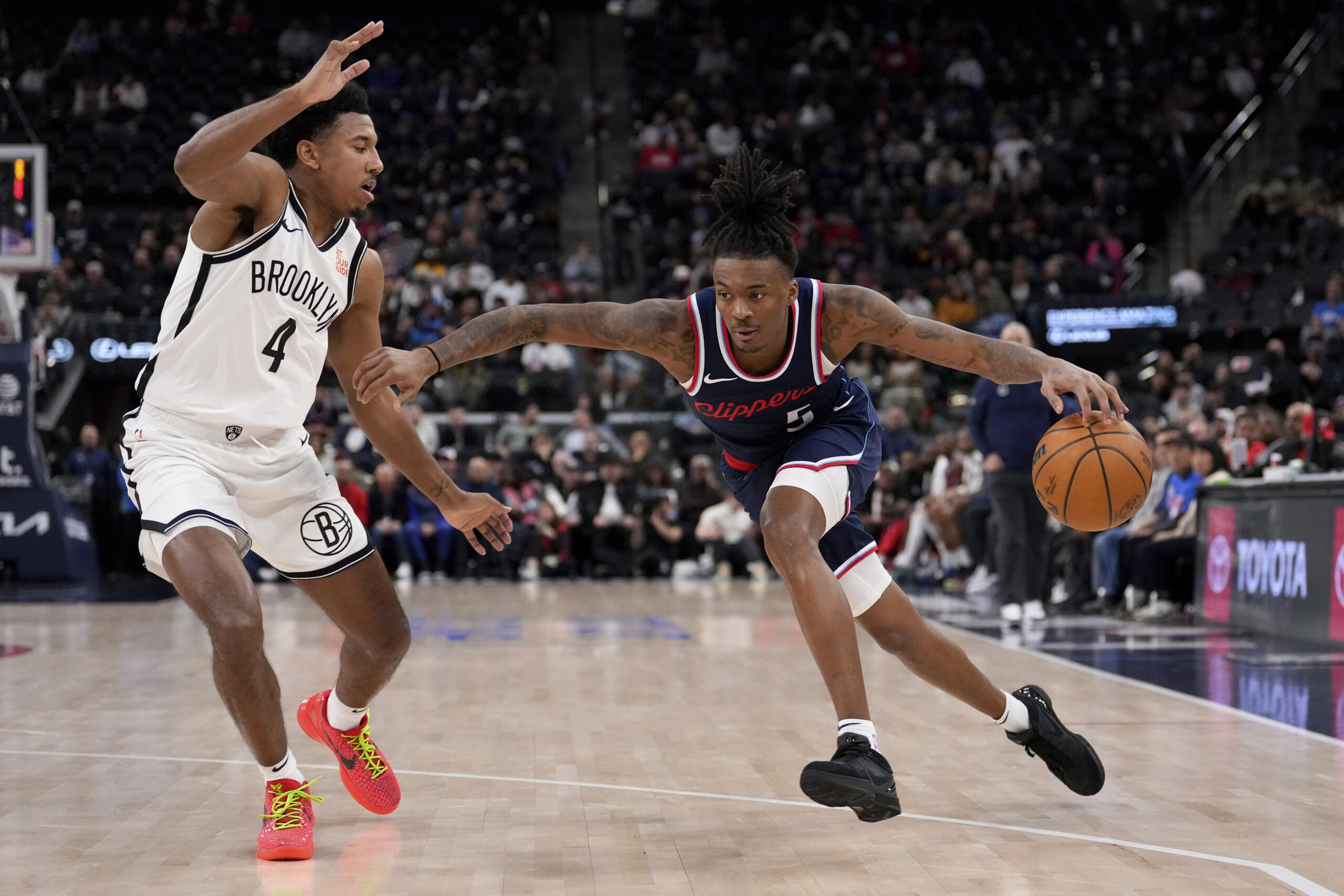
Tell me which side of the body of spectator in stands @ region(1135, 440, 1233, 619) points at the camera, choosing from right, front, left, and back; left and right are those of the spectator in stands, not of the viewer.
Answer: left

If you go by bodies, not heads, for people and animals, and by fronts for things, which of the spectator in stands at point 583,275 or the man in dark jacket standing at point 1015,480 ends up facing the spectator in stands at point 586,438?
the spectator in stands at point 583,275

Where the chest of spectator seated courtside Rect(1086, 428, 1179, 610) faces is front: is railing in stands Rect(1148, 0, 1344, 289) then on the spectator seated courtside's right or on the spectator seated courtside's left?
on the spectator seated courtside's right

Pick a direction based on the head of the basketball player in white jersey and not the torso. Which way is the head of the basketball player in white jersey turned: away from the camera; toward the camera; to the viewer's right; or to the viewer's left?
to the viewer's right

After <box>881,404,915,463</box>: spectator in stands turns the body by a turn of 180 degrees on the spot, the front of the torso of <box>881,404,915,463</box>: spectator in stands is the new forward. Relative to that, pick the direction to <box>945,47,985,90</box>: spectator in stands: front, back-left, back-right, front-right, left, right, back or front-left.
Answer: front

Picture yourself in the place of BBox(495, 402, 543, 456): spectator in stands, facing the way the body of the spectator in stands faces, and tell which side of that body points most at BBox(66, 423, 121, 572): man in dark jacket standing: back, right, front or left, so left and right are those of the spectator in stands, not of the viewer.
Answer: right

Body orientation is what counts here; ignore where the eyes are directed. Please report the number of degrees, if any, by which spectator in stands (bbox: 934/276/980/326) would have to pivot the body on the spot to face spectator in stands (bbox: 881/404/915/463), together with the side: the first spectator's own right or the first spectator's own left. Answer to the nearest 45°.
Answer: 0° — they already face them

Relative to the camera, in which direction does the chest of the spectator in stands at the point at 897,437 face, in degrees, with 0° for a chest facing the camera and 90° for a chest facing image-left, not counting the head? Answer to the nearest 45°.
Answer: approximately 0°

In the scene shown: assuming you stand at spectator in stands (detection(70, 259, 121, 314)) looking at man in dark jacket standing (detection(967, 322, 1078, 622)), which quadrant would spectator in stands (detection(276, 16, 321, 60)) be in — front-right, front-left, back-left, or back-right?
back-left
